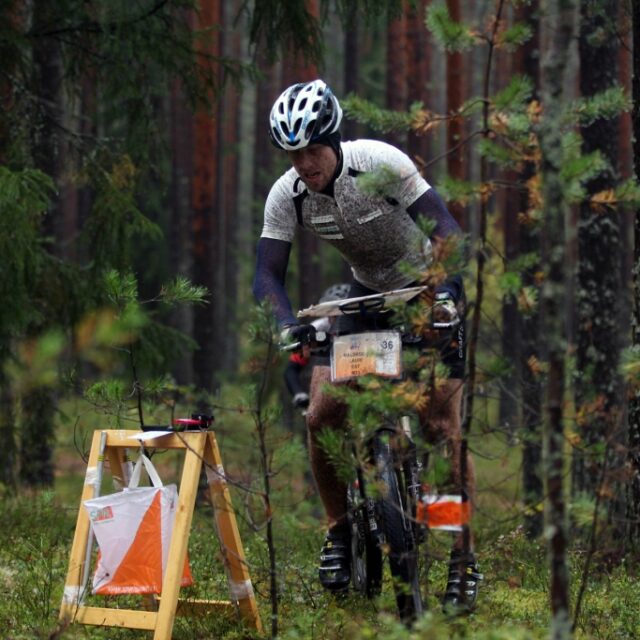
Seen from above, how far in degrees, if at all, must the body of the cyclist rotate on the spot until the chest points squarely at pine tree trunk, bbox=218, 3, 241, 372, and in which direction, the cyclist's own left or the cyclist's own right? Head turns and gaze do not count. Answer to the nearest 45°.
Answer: approximately 180°

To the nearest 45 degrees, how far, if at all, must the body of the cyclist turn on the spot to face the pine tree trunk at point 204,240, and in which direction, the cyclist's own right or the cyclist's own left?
approximately 180°

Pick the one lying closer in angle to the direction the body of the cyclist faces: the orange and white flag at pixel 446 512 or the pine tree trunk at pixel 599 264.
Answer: the orange and white flag

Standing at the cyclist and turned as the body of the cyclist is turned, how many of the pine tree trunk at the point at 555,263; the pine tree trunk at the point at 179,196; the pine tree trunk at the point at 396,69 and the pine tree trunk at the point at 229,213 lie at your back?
3

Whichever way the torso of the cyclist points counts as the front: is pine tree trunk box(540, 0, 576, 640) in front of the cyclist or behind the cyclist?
in front

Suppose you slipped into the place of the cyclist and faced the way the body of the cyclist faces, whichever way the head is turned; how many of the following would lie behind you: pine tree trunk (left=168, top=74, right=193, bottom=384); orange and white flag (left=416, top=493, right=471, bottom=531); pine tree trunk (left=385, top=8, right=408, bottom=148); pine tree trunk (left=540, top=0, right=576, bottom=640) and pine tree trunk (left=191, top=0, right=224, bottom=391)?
3

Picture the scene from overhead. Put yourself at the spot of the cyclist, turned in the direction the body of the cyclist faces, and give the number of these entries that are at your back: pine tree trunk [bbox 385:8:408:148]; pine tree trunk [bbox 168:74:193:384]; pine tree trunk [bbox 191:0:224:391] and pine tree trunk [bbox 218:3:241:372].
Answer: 4

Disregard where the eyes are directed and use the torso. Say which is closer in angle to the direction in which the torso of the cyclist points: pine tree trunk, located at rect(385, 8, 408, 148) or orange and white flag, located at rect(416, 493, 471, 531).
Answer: the orange and white flag

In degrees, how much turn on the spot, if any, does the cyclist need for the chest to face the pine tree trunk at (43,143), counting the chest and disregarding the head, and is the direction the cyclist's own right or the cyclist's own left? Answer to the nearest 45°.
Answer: approximately 135° to the cyclist's own right

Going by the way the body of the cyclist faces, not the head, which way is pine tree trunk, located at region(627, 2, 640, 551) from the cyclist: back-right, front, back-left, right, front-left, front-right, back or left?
back-left

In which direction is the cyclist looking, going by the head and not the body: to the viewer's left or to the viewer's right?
to the viewer's left

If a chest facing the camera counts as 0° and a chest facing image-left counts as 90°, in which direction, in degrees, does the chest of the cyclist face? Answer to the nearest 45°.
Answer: approximately 0°

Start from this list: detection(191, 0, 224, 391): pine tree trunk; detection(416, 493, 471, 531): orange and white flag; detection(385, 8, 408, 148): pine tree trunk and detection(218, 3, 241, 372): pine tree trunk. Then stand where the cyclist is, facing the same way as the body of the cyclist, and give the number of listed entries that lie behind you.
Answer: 3

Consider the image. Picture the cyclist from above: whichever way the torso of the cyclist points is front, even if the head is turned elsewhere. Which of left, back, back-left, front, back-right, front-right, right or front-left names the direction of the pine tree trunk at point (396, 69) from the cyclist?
back
